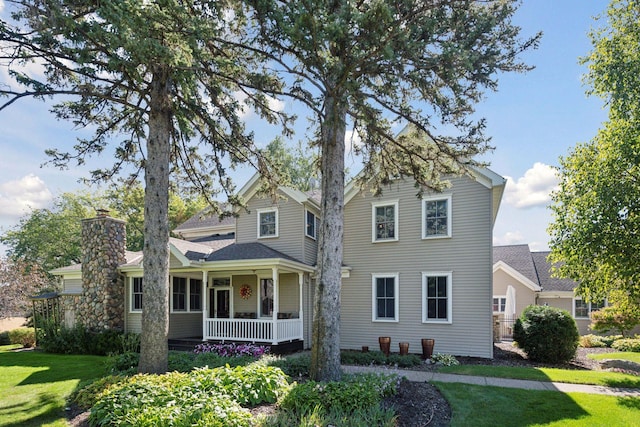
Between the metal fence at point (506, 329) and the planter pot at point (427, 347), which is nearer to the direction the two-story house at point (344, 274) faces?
the planter pot

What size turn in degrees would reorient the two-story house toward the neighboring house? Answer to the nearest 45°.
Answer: approximately 135° to its left

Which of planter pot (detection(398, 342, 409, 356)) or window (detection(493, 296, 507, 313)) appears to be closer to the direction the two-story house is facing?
the planter pot

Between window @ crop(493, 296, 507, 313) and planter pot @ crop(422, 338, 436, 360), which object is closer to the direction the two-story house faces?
the planter pot

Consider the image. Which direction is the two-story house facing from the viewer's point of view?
toward the camera

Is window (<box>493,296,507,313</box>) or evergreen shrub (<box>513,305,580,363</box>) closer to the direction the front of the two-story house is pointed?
the evergreen shrub

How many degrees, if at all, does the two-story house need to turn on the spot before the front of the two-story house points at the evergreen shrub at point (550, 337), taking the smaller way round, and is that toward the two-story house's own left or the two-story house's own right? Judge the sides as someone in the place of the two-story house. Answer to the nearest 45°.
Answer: approximately 45° to the two-story house's own left

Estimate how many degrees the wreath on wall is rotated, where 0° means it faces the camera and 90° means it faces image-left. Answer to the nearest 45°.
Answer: approximately 0°

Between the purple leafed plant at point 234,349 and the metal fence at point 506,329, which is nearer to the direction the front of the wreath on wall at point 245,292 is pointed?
the purple leafed plant

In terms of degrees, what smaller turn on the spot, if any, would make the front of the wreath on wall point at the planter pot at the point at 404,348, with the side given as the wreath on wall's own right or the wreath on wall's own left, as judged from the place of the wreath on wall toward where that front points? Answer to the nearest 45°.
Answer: approximately 45° to the wreath on wall's own left
